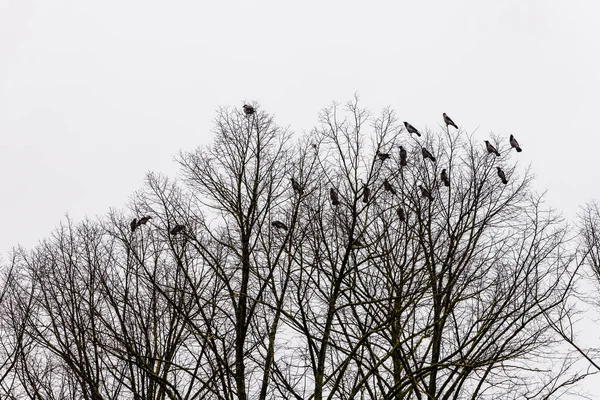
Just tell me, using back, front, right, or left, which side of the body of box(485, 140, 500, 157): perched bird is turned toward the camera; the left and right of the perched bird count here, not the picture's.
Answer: left

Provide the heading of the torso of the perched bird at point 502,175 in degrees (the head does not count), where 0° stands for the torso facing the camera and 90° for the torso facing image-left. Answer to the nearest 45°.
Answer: approximately 90°

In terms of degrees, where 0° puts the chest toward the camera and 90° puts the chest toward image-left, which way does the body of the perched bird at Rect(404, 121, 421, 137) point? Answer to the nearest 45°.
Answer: approximately 90°

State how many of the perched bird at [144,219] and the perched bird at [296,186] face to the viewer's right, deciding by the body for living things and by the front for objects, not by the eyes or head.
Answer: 1

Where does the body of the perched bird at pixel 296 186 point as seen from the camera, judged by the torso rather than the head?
to the viewer's left

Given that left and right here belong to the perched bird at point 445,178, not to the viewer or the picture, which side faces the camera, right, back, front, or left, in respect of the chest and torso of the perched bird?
left

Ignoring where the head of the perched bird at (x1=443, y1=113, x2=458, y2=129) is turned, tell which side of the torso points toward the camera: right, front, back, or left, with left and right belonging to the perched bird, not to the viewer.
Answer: left

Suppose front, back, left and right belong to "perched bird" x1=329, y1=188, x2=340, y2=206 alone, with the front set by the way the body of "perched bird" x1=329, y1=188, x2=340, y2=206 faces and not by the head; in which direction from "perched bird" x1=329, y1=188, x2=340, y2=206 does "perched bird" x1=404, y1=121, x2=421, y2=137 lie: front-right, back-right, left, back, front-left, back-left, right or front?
back-right
